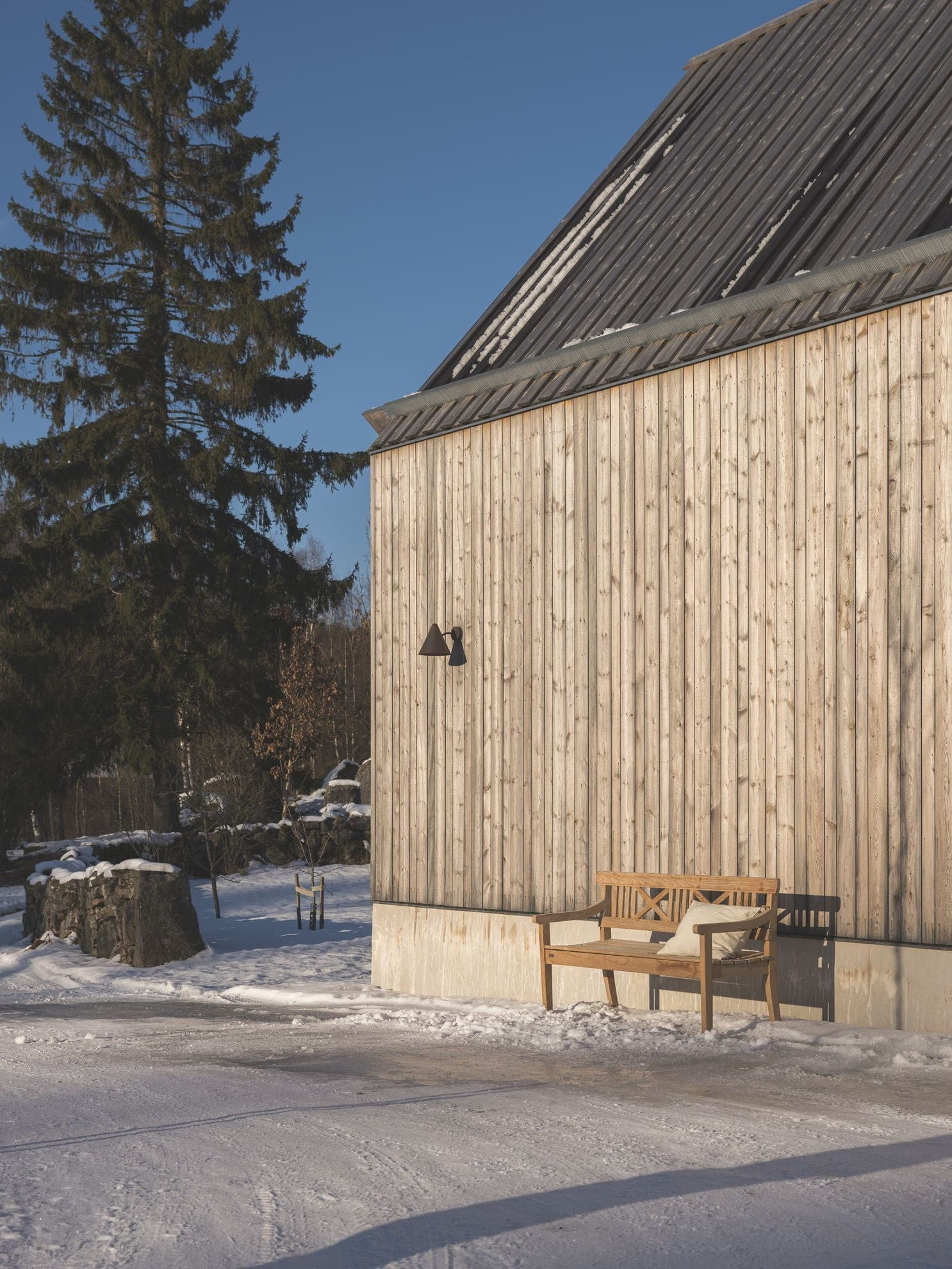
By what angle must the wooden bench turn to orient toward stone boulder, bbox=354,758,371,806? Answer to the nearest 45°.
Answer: approximately 135° to its right

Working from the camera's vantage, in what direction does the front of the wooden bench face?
facing the viewer and to the left of the viewer

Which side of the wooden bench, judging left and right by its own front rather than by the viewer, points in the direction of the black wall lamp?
right

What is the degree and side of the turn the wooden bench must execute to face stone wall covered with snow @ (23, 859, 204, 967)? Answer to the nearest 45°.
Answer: approximately 90° to its right

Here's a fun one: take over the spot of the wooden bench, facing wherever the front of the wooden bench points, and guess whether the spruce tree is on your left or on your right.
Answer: on your right

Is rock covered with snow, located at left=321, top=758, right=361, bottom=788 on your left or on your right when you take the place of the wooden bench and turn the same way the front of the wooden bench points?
on your right
